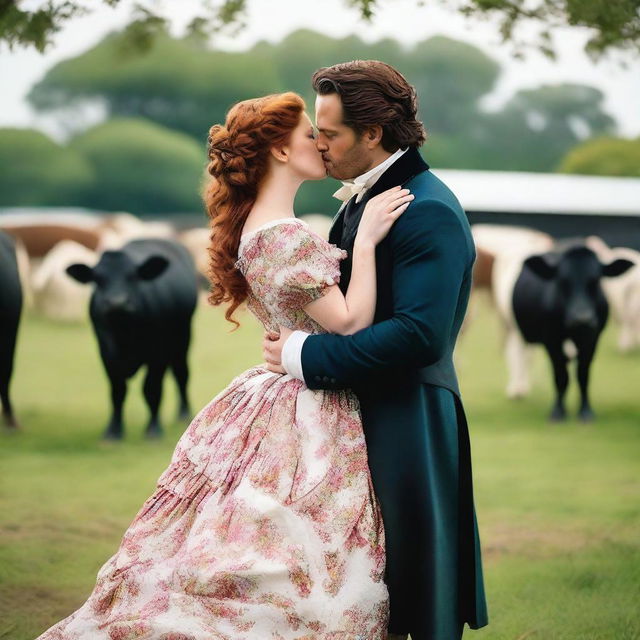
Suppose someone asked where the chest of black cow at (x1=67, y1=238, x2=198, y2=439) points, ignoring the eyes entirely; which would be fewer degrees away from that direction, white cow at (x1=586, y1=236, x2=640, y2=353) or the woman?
the woman

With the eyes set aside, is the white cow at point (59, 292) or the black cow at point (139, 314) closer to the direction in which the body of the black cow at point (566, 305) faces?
the black cow

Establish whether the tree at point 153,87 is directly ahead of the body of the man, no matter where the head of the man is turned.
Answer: no

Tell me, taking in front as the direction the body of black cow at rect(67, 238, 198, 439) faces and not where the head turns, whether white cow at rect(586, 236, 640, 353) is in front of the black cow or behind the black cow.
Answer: behind

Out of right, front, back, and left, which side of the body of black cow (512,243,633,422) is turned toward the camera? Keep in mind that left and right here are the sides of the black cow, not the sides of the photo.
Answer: front

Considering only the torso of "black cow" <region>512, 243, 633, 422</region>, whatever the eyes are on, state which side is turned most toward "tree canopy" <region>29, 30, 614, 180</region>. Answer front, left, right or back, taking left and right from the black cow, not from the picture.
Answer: back

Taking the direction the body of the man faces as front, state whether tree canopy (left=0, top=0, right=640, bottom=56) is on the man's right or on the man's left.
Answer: on the man's right

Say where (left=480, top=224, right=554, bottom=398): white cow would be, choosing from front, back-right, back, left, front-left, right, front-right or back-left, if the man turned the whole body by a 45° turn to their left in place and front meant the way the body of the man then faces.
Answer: back-right

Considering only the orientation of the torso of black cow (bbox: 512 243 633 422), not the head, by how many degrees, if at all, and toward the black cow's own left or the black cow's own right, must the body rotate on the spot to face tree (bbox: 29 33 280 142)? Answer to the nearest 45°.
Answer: approximately 135° to the black cow's own right

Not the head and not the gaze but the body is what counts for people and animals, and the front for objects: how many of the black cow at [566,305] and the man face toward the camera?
1

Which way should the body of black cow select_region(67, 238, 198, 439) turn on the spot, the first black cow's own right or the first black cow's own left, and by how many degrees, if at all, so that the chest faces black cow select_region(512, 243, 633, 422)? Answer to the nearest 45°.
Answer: approximately 135° to the first black cow's own left

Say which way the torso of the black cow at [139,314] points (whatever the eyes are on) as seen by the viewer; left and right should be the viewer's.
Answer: facing the viewer and to the left of the viewer

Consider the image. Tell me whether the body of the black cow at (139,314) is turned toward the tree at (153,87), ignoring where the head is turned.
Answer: no

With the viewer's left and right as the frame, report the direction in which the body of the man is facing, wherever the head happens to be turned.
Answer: facing to the left of the viewer

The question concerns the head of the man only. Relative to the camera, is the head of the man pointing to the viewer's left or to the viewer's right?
to the viewer's left

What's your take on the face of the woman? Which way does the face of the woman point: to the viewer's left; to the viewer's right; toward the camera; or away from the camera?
to the viewer's right

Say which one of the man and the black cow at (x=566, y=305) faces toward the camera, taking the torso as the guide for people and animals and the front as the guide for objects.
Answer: the black cow
